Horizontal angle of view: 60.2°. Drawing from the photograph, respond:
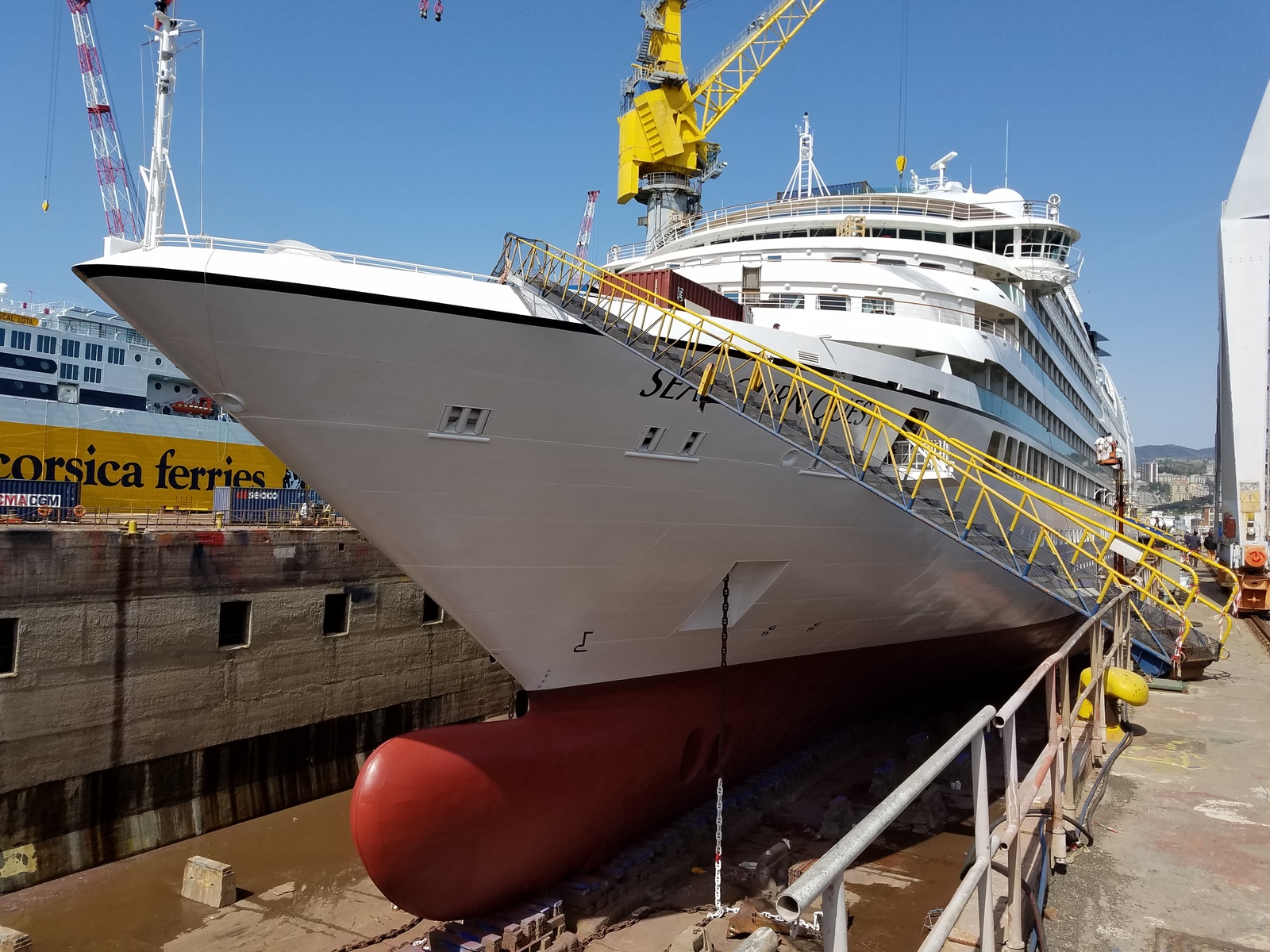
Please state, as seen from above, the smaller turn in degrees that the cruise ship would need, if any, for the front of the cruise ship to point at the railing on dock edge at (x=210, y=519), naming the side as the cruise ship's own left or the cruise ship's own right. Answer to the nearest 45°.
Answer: approximately 90° to the cruise ship's own right

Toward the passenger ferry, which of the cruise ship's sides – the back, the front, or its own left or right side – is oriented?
right

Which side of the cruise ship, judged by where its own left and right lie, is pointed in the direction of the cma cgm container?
right

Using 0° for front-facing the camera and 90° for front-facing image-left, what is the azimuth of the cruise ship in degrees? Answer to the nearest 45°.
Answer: approximately 45°

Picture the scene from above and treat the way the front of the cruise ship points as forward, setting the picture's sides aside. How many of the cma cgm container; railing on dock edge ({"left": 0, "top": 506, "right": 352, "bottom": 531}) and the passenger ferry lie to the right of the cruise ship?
3
